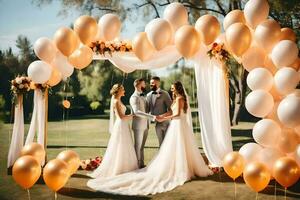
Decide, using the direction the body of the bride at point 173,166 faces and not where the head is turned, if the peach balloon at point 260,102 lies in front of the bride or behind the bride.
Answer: behind

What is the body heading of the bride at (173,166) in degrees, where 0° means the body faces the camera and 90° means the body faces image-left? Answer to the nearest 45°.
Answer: approximately 90°

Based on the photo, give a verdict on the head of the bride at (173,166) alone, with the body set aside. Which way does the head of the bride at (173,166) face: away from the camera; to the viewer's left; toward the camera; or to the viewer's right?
to the viewer's left

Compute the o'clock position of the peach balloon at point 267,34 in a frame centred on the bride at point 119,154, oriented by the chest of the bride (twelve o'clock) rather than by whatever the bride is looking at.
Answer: The peach balloon is roughly at 1 o'clock from the bride.

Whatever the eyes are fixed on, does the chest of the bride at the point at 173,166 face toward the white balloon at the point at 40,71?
yes

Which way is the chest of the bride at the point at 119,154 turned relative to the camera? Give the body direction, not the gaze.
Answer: to the viewer's right
